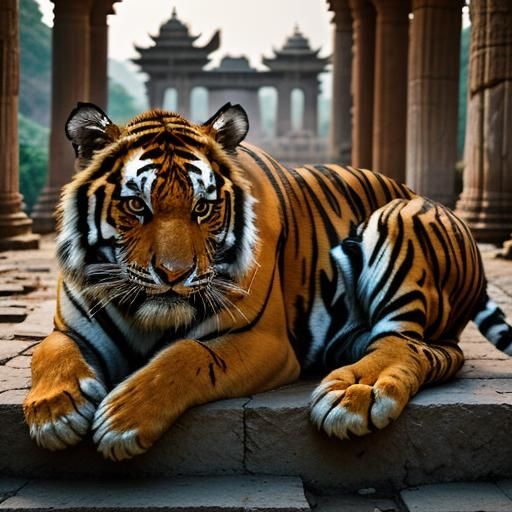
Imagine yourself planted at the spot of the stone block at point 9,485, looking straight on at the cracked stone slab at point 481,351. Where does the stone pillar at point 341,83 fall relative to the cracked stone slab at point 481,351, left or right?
left

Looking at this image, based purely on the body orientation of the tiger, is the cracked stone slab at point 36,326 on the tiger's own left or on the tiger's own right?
on the tiger's own right

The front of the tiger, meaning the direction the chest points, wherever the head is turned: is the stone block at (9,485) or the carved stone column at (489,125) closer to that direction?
the stone block

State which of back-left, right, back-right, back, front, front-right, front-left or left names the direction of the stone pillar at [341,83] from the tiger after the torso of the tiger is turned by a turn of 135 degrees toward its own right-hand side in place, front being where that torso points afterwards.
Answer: front

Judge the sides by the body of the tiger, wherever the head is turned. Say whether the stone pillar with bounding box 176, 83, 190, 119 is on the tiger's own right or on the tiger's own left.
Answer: on the tiger's own right

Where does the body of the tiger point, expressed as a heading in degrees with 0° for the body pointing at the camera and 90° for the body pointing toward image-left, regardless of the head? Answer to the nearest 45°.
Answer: approximately 45°

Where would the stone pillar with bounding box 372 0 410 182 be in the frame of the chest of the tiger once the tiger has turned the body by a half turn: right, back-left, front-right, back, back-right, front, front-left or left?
front-left

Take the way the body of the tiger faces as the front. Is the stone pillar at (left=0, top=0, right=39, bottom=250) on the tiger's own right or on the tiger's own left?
on the tiger's own right

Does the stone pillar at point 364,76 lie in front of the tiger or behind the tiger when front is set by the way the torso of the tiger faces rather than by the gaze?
behind

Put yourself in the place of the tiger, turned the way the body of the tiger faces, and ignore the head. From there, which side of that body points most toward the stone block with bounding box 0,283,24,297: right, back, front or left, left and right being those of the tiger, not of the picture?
right

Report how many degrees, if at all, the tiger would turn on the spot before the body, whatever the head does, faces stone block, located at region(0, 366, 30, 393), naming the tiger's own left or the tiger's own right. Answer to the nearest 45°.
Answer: approximately 90° to the tiger's own right

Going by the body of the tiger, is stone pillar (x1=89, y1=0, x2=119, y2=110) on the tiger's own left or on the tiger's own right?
on the tiger's own right
